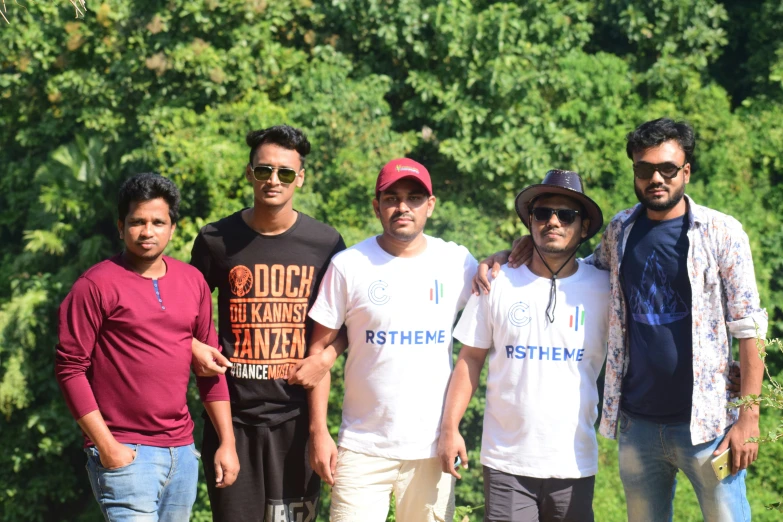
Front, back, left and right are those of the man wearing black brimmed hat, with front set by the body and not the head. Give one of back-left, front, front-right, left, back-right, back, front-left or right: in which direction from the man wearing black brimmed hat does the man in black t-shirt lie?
right

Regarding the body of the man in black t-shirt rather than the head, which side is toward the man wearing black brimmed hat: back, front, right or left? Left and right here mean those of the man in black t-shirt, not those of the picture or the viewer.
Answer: left

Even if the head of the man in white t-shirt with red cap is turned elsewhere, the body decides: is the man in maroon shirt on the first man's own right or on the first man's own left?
on the first man's own right

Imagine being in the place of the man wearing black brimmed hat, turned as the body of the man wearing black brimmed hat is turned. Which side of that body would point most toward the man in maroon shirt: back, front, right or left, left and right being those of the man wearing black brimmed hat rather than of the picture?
right

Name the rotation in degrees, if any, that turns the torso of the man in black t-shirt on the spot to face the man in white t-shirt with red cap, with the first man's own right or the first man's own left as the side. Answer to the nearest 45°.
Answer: approximately 90° to the first man's own left

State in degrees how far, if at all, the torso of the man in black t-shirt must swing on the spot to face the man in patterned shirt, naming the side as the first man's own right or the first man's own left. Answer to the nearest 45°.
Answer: approximately 90° to the first man's own left

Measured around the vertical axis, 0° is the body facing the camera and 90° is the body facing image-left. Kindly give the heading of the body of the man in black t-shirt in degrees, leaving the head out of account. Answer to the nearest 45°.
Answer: approximately 0°

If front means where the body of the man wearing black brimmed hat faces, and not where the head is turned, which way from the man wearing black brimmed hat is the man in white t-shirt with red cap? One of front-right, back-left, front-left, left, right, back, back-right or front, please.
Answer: right

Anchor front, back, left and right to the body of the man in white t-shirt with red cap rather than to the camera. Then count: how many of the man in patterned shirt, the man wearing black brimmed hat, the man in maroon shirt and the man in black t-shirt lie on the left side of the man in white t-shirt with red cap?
2
